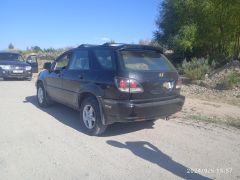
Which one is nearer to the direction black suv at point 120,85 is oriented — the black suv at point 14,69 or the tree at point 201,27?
the black suv

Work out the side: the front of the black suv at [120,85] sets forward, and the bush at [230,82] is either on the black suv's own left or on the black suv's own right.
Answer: on the black suv's own right

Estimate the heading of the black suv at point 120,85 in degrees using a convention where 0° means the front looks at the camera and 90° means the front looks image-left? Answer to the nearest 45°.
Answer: approximately 135°

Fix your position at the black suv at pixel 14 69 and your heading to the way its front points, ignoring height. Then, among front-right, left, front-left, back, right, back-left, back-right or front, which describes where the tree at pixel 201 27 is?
front-left

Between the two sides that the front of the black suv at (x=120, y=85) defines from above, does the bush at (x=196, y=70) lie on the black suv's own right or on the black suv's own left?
on the black suv's own right

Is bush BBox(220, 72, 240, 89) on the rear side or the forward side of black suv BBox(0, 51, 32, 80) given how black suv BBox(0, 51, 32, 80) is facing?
on the forward side

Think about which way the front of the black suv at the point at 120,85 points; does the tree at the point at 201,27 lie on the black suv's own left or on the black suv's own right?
on the black suv's own right

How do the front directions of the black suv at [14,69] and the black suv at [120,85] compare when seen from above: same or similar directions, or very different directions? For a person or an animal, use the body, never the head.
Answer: very different directions

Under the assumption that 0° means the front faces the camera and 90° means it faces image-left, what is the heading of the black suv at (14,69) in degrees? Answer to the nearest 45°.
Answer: approximately 315°

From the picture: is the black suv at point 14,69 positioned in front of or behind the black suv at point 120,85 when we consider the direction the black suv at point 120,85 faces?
in front
